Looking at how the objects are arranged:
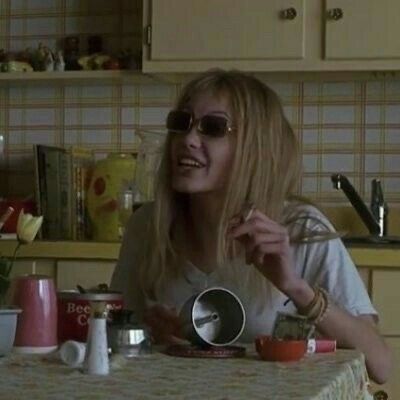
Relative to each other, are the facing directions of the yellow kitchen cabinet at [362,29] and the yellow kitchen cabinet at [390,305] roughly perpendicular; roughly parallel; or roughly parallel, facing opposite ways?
roughly parallel

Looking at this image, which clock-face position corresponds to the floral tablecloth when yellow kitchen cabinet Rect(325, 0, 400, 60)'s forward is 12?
The floral tablecloth is roughly at 12 o'clock from the yellow kitchen cabinet.

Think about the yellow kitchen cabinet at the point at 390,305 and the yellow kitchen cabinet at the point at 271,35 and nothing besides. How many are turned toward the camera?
2

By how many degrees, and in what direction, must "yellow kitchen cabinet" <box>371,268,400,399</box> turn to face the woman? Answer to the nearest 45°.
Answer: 0° — it already faces them

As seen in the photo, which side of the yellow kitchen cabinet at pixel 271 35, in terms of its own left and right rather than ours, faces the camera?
front

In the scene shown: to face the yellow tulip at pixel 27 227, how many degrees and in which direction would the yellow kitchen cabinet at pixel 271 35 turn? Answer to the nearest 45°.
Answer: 0° — it already faces it

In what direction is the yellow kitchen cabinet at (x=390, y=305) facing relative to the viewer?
toward the camera

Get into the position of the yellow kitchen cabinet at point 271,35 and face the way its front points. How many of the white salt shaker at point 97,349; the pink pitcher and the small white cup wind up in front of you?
3

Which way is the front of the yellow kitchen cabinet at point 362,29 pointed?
toward the camera

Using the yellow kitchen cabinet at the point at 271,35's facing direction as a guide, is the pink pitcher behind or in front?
in front

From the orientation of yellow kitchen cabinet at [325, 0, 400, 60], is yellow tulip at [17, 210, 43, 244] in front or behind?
in front

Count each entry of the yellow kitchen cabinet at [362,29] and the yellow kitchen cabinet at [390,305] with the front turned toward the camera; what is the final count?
2

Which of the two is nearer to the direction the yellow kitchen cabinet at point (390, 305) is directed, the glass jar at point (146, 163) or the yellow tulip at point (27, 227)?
the yellow tulip

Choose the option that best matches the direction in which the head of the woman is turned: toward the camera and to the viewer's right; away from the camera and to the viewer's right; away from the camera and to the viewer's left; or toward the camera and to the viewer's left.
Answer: toward the camera and to the viewer's left
